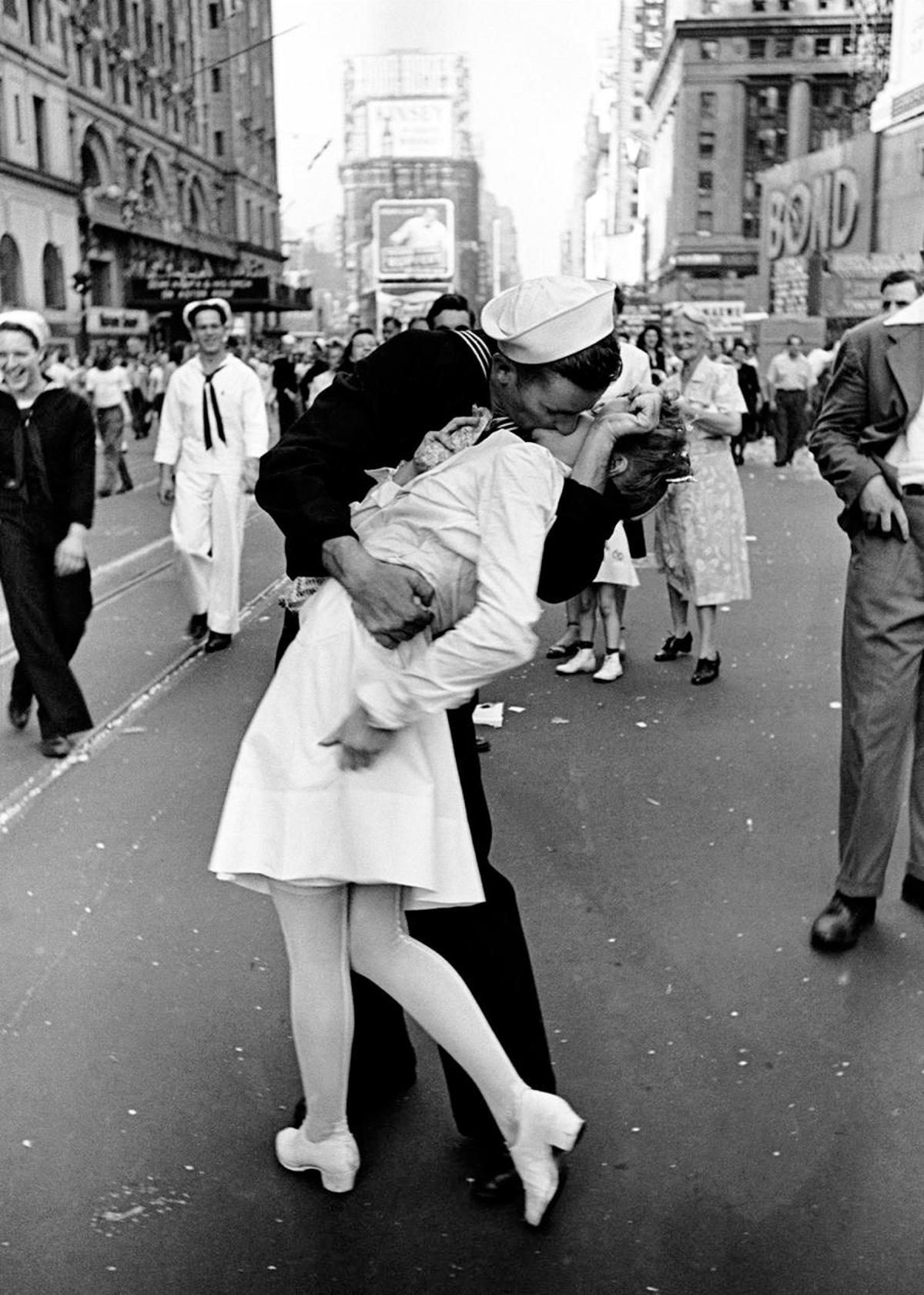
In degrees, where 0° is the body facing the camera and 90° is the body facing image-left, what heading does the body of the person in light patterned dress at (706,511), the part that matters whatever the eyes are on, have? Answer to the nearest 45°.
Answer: approximately 45°

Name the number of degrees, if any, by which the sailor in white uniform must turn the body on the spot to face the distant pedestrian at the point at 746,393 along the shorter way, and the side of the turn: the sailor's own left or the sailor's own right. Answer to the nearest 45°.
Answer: approximately 135° to the sailor's own left

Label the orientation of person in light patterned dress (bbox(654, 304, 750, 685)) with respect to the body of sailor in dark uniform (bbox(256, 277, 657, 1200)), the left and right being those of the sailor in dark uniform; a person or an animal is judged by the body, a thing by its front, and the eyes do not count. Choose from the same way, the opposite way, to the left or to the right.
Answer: to the right

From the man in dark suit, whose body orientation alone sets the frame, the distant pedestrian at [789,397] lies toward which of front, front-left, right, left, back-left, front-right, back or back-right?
back

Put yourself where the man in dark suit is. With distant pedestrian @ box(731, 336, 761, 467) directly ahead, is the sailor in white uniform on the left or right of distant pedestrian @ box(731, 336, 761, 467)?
left

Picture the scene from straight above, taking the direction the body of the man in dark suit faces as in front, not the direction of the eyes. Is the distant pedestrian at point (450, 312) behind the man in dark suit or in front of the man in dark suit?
behind

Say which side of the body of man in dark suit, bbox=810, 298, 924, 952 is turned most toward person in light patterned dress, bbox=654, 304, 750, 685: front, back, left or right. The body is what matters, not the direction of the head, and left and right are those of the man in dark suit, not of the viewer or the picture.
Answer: back

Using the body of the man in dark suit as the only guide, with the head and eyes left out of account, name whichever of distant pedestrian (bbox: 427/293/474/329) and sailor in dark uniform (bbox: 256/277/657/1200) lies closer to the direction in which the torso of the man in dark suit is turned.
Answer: the sailor in dark uniform

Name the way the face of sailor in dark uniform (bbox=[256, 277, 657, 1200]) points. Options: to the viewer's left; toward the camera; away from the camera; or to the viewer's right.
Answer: to the viewer's right
